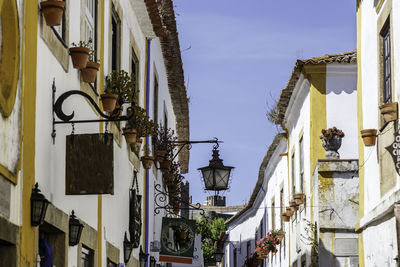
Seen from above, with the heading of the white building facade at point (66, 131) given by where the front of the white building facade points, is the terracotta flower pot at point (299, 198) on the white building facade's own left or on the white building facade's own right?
on the white building facade's own left

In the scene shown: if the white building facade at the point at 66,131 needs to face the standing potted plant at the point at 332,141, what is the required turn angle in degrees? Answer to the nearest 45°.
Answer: approximately 90° to its left

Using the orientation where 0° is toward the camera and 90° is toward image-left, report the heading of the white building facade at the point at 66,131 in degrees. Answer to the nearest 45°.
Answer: approximately 315°
